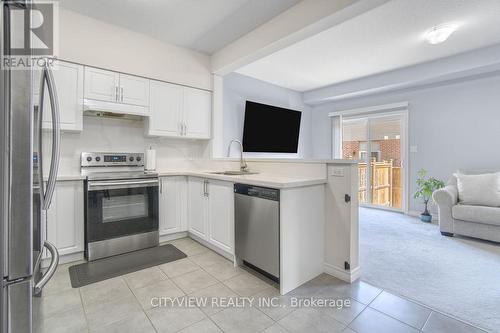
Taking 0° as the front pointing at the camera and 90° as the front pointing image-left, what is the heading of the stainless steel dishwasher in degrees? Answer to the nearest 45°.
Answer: approximately 45°

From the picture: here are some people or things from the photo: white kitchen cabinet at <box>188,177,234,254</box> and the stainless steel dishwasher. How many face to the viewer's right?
0

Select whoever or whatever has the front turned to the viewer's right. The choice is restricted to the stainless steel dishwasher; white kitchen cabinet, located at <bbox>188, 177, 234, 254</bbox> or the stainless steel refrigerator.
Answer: the stainless steel refrigerator

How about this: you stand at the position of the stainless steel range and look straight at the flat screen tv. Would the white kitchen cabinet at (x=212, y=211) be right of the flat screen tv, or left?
right

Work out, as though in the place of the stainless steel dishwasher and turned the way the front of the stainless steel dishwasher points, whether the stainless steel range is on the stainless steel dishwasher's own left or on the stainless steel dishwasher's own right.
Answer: on the stainless steel dishwasher's own right

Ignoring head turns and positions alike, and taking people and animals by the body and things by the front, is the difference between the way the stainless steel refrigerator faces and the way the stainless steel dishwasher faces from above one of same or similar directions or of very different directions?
very different directions

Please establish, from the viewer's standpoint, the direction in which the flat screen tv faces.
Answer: facing the viewer and to the right of the viewer

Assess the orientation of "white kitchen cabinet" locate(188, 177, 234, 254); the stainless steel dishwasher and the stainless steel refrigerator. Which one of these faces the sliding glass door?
the stainless steel refrigerator

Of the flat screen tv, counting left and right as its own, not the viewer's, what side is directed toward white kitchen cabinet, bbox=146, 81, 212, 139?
right

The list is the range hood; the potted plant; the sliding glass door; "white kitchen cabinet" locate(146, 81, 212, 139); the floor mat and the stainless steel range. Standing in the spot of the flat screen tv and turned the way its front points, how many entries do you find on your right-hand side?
4

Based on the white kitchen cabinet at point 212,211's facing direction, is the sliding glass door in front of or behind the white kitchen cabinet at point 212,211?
behind

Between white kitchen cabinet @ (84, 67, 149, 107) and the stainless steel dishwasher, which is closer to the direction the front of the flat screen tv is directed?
the stainless steel dishwasher
